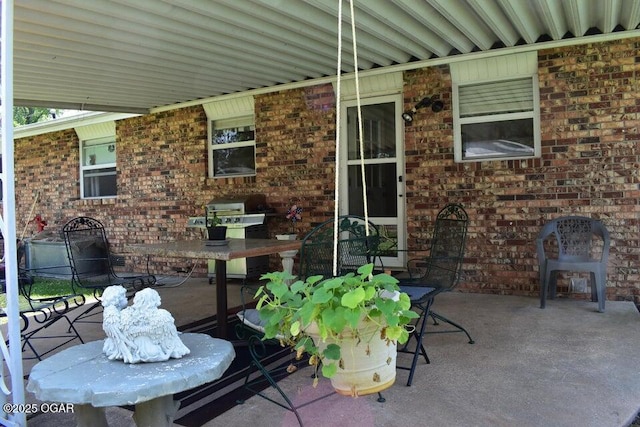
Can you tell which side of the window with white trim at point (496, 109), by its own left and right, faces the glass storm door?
right

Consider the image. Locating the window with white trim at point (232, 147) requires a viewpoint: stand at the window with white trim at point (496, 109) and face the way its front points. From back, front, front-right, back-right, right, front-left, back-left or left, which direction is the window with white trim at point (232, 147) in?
right

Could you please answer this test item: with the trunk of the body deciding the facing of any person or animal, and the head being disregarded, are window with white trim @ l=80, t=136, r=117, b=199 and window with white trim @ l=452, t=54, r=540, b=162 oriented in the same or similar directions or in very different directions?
same or similar directions

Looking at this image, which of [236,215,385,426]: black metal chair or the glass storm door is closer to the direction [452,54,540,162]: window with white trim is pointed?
the black metal chair

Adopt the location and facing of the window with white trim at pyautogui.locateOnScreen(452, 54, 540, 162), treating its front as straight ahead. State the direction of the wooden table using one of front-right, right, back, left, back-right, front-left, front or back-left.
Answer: front-right

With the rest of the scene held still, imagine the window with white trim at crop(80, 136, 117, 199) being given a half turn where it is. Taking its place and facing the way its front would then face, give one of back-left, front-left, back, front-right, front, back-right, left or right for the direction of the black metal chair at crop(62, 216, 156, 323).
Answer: back-right

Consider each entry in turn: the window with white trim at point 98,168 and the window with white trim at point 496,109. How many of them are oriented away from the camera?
0

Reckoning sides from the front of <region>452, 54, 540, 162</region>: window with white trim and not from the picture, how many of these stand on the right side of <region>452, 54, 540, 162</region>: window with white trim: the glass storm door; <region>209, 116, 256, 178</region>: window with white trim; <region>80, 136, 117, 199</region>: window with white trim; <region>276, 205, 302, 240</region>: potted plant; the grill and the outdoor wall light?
6

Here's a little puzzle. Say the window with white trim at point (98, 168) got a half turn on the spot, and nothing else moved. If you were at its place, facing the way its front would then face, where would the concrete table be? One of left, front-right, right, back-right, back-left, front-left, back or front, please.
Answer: back-right

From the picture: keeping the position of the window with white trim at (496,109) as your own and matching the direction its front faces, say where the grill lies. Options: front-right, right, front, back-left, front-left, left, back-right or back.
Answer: right

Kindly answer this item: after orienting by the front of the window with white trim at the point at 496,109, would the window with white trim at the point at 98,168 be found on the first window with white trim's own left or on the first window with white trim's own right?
on the first window with white trim's own right

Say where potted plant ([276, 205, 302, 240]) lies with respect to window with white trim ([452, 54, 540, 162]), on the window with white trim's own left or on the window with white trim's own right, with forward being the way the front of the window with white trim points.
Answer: on the window with white trim's own right

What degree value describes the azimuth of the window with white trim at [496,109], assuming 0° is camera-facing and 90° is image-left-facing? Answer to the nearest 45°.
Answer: approximately 0°

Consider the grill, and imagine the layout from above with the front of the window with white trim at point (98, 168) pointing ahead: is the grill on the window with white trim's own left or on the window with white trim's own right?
on the window with white trim's own left

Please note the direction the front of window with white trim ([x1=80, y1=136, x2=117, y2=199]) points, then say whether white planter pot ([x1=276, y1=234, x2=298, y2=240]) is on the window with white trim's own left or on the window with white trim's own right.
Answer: on the window with white trim's own left

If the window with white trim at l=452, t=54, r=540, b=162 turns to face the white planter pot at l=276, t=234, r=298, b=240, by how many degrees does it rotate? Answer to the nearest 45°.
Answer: approximately 90° to its right
